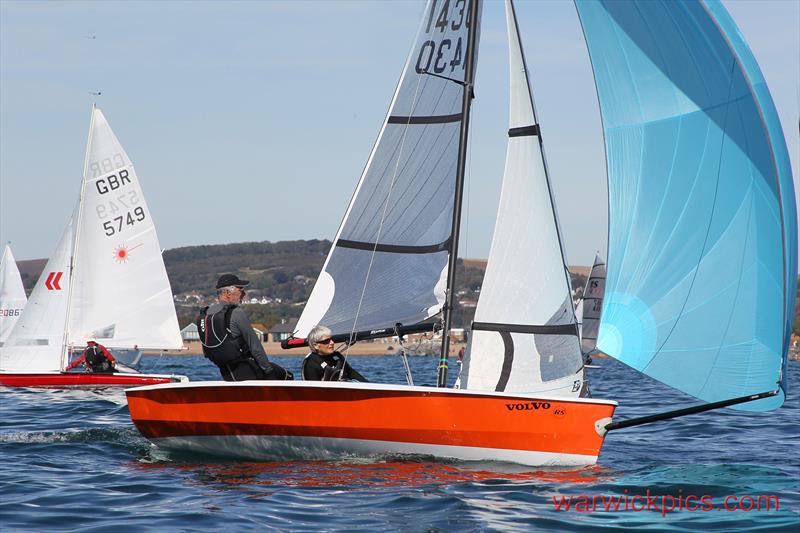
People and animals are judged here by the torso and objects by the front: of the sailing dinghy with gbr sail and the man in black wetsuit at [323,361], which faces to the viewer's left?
the sailing dinghy with gbr sail

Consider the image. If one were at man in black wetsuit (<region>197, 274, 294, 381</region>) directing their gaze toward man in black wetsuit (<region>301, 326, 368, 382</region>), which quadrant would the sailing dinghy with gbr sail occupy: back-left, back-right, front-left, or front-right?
back-left

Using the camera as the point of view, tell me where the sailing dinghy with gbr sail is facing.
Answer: facing to the left of the viewer

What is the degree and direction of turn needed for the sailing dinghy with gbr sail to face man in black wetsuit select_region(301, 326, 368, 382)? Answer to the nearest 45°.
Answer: approximately 90° to its left

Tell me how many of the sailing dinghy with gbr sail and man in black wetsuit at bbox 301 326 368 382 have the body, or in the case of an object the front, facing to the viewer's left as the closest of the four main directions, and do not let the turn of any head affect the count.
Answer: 1

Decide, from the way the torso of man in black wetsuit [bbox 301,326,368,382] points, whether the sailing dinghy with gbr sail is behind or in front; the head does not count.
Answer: behind

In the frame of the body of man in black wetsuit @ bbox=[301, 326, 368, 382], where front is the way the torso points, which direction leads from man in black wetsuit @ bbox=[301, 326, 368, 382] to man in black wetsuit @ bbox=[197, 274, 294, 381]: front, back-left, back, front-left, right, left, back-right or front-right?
back-right

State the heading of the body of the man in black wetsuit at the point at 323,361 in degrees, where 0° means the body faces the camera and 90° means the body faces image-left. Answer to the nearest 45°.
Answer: approximately 315°

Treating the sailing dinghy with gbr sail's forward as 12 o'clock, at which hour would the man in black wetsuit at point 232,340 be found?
The man in black wetsuit is roughly at 9 o'clock from the sailing dinghy with gbr sail.
